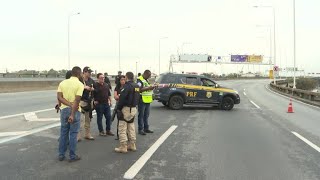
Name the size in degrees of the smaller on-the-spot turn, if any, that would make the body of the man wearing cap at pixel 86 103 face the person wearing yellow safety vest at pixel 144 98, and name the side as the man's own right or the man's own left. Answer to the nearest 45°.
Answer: approximately 90° to the man's own left

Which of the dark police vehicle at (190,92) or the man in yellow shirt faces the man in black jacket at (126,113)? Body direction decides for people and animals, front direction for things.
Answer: the man in yellow shirt

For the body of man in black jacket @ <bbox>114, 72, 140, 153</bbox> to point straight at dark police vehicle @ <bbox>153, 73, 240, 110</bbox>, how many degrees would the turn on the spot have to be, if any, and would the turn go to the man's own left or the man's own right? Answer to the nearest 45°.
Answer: approximately 45° to the man's own right

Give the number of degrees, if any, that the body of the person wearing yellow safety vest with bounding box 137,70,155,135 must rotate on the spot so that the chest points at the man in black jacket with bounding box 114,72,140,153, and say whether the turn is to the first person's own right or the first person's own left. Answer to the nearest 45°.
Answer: approximately 45° to the first person's own right

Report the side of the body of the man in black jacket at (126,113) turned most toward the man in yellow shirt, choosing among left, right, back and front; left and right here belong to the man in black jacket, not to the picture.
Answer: left

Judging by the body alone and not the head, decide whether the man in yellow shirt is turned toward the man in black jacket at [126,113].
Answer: yes

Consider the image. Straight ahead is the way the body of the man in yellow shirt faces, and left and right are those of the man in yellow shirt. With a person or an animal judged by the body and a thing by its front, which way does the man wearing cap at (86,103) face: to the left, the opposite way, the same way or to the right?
to the right

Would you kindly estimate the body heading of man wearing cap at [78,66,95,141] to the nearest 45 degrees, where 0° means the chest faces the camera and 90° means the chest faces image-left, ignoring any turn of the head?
approximately 315°

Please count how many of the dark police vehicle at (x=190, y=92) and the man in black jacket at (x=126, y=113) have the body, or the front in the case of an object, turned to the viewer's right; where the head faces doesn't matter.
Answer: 1

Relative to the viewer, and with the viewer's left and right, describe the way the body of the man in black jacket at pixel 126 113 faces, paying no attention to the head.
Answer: facing away from the viewer and to the left of the viewer
